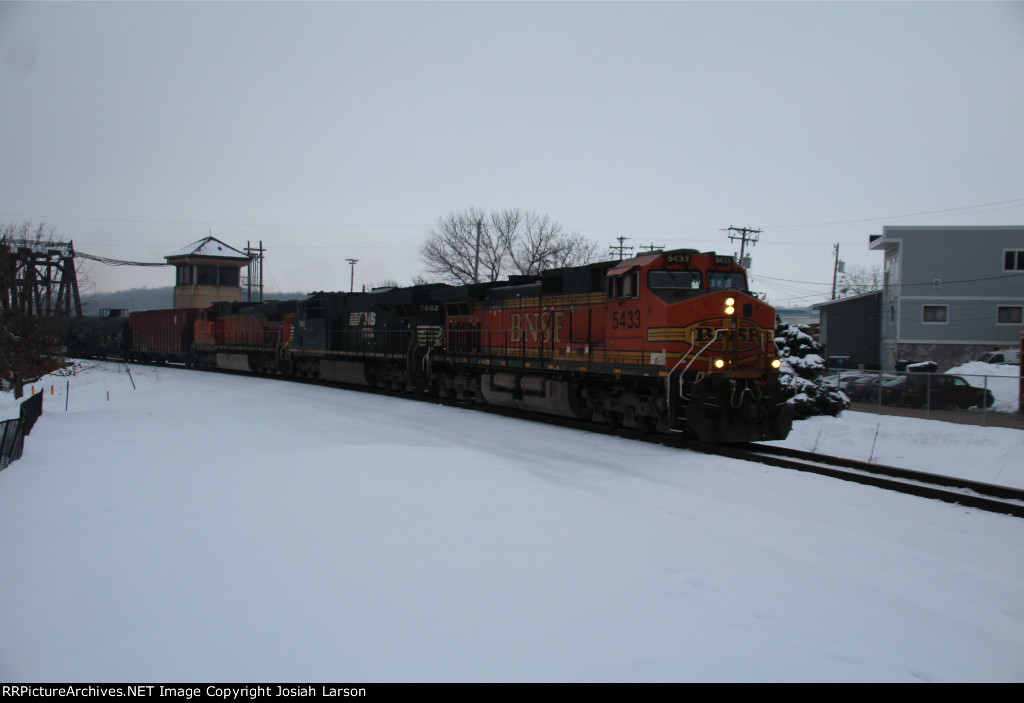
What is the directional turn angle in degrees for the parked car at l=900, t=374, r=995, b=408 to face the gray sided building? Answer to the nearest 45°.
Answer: approximately 90° to its left

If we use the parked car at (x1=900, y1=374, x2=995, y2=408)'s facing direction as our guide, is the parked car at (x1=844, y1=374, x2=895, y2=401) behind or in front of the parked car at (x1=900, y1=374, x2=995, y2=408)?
behind

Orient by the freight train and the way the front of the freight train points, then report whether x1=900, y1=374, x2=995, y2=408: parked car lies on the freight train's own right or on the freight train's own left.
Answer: on the freight train's own left

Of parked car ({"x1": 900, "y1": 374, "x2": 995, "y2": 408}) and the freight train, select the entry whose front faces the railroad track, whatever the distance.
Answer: the freight train

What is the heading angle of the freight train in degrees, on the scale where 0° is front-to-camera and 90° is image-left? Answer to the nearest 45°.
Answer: approximately 315°

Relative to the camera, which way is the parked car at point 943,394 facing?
to the viewer's right

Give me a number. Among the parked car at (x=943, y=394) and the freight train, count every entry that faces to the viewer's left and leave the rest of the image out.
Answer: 0

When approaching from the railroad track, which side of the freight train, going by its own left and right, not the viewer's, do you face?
front

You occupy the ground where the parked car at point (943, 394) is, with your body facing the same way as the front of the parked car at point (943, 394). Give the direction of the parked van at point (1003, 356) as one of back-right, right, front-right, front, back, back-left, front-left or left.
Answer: left
